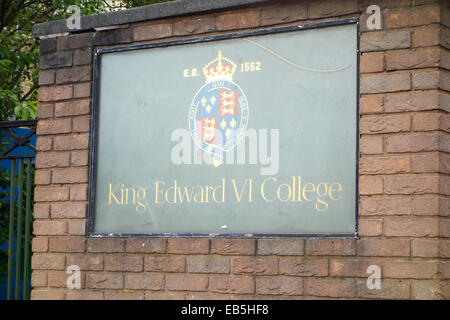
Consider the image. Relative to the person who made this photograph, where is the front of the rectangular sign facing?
facing the viewer and to the left of the viewer

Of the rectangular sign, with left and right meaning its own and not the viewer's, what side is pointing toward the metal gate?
right
